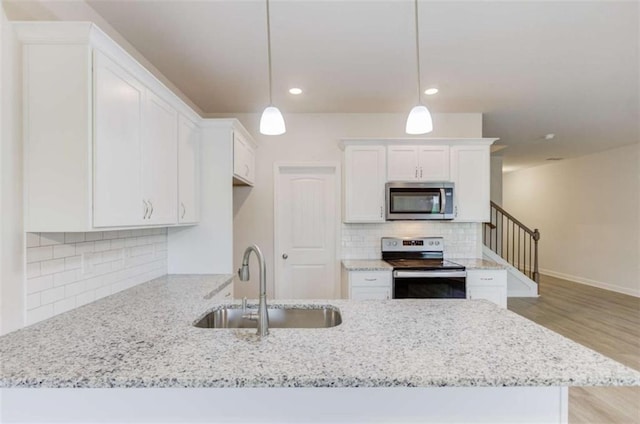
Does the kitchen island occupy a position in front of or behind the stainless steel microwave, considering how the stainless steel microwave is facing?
in front

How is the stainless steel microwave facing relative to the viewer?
toward the camera

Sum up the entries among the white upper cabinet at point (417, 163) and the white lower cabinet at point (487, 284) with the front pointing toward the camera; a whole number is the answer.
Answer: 2

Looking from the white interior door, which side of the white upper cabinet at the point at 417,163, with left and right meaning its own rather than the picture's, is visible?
right

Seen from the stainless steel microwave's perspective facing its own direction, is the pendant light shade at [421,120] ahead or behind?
ahead

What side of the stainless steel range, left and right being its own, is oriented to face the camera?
front

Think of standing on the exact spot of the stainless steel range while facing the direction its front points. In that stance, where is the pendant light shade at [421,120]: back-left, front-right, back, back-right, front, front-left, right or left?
front

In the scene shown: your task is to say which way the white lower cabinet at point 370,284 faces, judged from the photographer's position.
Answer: facing the viewer

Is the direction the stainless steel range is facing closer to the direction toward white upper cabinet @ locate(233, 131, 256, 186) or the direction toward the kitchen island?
the kitchen island

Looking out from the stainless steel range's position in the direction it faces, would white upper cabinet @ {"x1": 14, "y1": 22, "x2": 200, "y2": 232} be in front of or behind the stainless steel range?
in front
